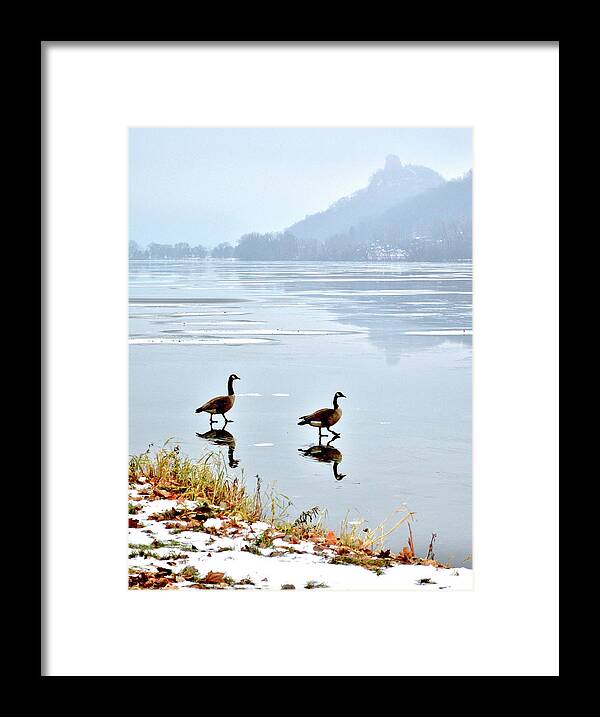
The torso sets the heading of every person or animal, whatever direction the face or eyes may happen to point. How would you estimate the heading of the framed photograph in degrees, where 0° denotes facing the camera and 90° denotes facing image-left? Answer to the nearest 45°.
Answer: approximately 0°
